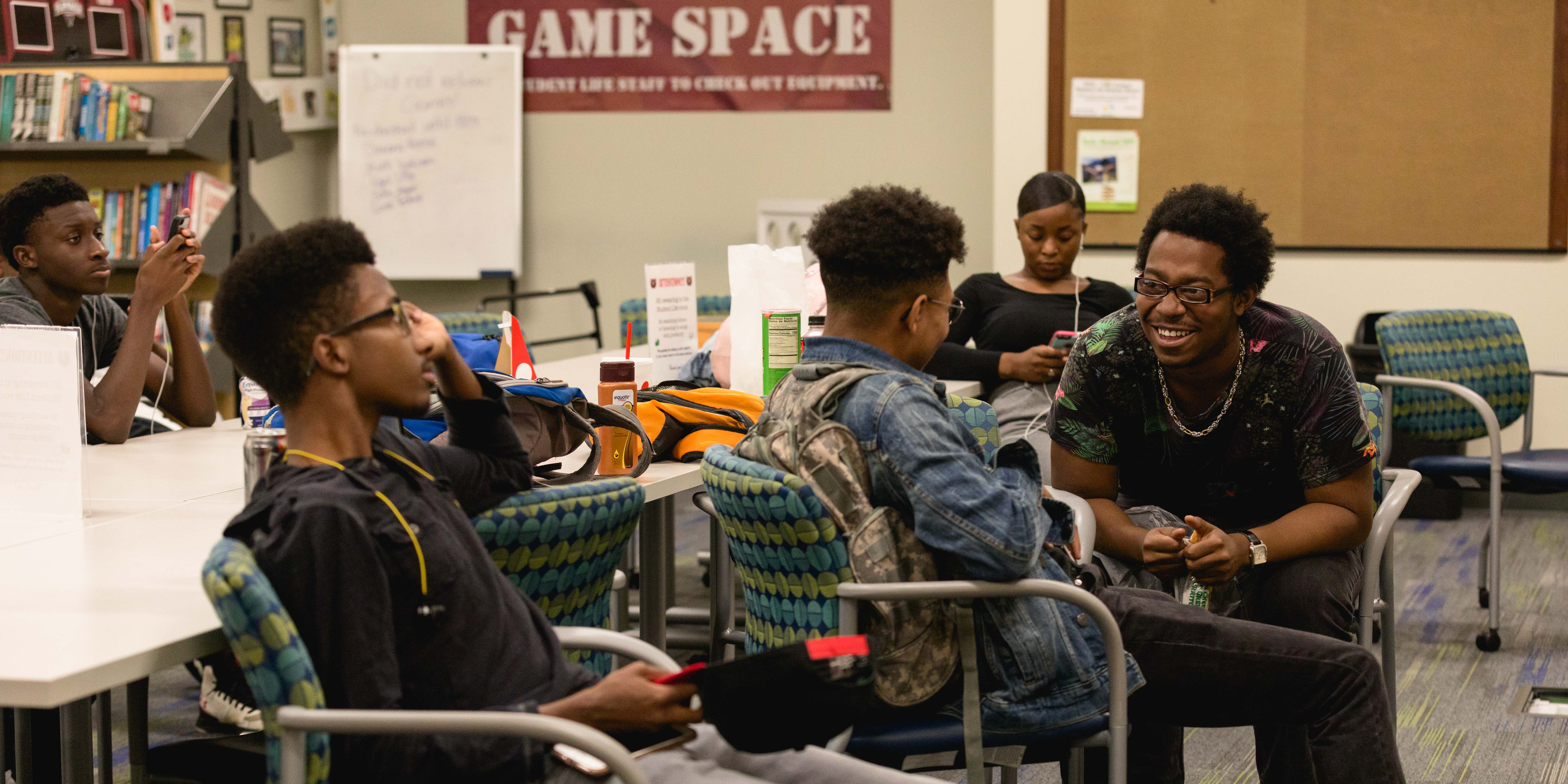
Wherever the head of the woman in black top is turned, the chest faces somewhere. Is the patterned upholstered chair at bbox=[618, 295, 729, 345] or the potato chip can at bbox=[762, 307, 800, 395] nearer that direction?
the potato chip can

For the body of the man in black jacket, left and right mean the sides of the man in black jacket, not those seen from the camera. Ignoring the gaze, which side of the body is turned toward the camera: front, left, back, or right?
right

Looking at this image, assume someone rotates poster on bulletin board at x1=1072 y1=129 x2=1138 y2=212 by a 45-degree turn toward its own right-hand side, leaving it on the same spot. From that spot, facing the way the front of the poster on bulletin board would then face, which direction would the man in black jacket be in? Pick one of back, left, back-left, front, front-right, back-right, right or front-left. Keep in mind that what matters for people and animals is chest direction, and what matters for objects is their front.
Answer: front-left

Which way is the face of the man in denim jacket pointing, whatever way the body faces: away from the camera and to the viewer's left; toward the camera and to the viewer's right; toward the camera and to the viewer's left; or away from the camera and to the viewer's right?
away from the camera and to the viewer's right

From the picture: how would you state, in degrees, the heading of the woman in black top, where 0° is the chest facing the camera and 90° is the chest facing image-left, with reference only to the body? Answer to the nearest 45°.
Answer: approximately 0°

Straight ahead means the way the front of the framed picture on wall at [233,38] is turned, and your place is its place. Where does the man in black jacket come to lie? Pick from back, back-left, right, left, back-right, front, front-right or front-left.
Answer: front

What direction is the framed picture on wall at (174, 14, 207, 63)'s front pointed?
toward the camera

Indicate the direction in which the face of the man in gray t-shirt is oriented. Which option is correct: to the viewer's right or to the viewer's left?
to the viewer's right

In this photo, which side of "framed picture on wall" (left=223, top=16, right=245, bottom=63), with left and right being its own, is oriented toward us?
front

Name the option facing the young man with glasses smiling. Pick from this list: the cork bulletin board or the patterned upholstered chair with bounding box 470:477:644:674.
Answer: the cork bulletin board

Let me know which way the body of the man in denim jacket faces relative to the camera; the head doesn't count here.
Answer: to the viewer's right

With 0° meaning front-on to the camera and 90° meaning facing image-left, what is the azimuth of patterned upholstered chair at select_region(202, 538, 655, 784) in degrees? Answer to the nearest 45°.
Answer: approximately 270°

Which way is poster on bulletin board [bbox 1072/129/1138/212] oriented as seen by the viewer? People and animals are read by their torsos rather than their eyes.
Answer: toward the camera
